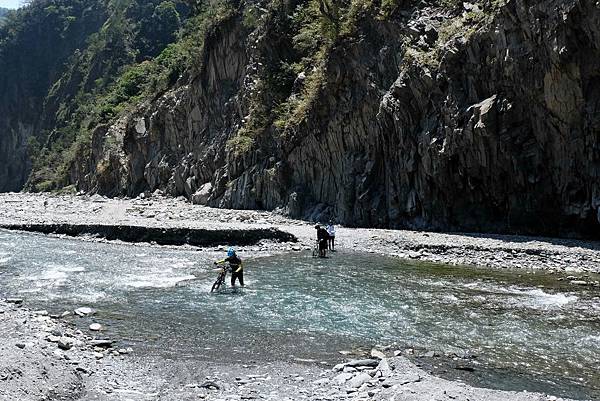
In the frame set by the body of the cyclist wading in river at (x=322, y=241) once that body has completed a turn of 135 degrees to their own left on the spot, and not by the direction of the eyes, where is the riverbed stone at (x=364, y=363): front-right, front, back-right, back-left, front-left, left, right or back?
right

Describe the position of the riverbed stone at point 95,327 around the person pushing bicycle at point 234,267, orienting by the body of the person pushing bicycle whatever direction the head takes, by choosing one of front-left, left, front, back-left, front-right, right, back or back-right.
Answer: front

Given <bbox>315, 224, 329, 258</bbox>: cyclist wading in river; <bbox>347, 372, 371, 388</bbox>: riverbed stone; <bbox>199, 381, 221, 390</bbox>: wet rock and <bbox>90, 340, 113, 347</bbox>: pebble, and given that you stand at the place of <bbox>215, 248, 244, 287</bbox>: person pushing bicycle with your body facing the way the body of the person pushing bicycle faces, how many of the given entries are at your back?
1

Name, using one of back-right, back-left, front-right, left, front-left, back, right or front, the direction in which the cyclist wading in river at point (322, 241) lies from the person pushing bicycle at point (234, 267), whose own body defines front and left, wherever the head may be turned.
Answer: back

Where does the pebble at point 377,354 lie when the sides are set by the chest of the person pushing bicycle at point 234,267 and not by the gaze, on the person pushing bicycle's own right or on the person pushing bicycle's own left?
on the person pushing bicycle's own left

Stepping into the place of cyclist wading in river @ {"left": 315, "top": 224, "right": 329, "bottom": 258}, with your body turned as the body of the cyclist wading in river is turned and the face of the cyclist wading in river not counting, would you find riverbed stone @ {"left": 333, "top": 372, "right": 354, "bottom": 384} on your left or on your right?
on your left

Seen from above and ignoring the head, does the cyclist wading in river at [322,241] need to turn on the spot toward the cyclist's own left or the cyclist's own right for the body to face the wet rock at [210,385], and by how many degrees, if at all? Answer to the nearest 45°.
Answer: approximately 45° to the cyclist's own left

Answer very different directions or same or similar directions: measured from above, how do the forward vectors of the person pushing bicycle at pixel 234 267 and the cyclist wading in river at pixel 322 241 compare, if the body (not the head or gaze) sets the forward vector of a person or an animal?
same or similar directions

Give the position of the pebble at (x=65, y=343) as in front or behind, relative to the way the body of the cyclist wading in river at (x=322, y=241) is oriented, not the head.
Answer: in front

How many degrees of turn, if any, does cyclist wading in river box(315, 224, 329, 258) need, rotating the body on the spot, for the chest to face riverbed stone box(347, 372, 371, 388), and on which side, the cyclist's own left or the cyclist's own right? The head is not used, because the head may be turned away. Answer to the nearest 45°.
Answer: approximately 45° to the cyclist's own left

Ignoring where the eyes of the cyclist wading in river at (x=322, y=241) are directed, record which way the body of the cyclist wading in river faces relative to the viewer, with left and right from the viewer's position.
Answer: facing the viewer and to the left of the viewer

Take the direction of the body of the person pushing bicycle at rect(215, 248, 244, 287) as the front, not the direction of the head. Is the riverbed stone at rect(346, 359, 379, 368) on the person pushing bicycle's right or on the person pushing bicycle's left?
on the person pushing bicycle's left

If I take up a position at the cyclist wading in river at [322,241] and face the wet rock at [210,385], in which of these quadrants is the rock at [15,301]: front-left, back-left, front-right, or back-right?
front-right

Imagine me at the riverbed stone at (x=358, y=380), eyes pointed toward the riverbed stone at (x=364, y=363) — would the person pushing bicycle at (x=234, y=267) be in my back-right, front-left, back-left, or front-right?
front-left

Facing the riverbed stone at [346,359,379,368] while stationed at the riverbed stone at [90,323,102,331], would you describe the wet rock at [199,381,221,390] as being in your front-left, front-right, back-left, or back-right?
front-right
